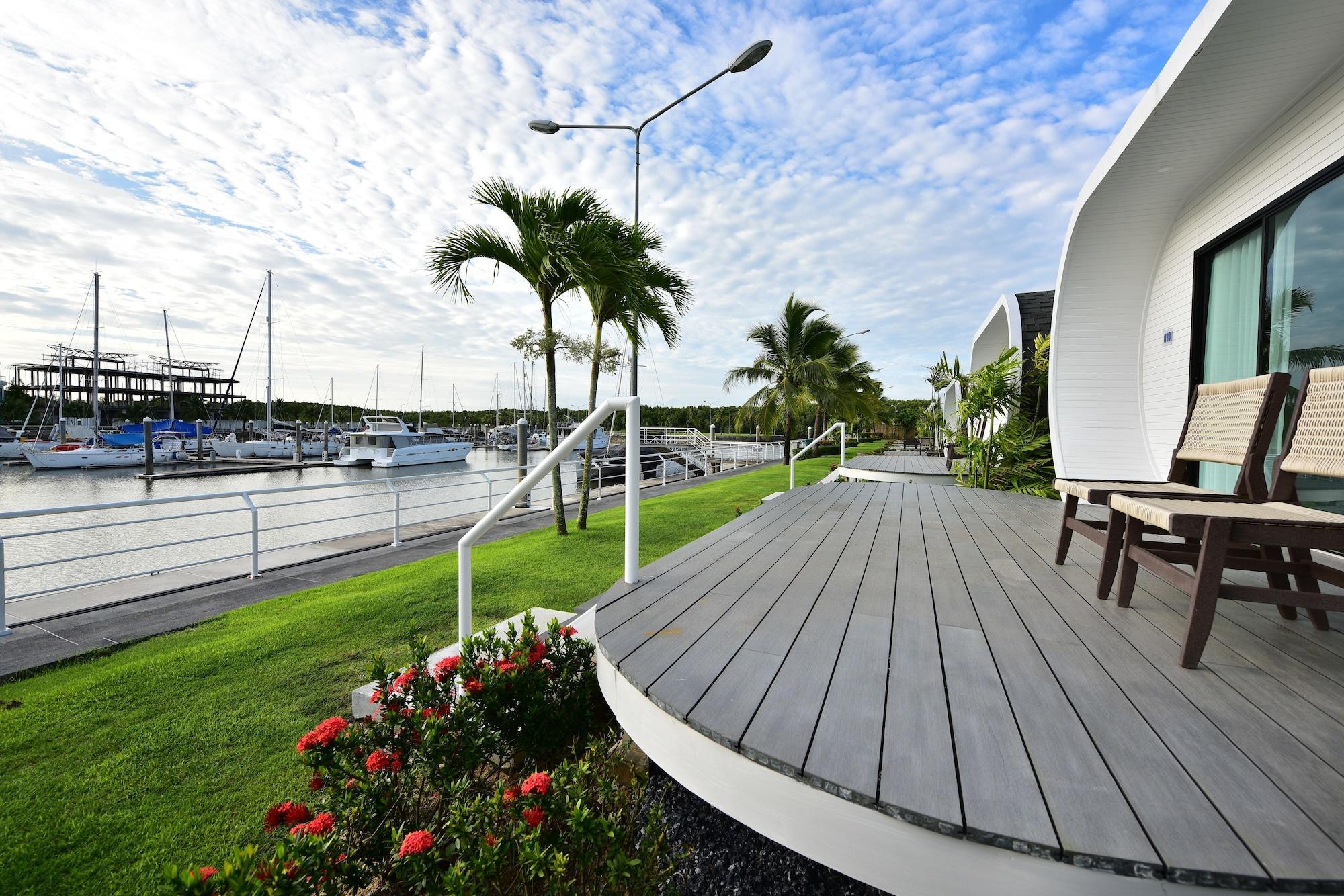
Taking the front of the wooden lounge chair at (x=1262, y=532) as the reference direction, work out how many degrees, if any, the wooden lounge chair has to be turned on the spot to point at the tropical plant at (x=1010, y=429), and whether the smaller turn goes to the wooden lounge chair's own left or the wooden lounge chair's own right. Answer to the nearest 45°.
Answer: approximately 135° to the wooden lounge chair's own right

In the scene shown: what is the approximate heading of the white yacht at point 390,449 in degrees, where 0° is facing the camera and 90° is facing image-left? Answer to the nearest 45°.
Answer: approximately 225°

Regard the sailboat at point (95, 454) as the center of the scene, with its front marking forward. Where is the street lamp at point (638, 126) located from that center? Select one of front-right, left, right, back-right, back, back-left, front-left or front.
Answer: left

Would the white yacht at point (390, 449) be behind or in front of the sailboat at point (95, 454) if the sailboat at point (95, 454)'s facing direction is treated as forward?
behind

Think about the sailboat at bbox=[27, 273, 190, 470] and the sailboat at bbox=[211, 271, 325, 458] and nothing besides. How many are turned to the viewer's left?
2

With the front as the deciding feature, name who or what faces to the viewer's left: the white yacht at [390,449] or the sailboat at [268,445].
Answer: the sailboat

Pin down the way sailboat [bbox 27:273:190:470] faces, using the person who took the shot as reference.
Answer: facing to the left of the viewer

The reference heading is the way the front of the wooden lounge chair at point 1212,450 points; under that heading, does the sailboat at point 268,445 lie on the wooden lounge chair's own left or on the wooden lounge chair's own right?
on the wooden lounge chair's own right

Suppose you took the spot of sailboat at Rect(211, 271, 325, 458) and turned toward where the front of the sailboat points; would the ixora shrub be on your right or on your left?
on your left

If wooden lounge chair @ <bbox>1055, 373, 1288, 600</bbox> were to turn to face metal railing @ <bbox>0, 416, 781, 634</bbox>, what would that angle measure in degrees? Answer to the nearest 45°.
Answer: approximately 45° to its right

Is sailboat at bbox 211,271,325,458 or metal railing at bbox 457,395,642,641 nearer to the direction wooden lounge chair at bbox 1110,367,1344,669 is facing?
the metal railing

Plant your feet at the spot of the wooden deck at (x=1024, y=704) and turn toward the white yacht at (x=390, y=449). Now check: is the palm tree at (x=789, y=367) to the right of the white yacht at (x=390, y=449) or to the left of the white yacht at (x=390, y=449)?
right

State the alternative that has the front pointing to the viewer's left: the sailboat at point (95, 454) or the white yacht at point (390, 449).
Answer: the sailboat

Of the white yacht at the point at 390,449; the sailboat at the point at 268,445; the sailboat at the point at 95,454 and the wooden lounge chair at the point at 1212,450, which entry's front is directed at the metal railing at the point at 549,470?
the wooden lounge chair

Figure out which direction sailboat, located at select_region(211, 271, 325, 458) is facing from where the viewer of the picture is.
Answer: facing to the left of the viewer

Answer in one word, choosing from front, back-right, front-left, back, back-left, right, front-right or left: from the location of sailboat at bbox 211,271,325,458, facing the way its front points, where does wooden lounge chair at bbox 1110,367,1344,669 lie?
left
